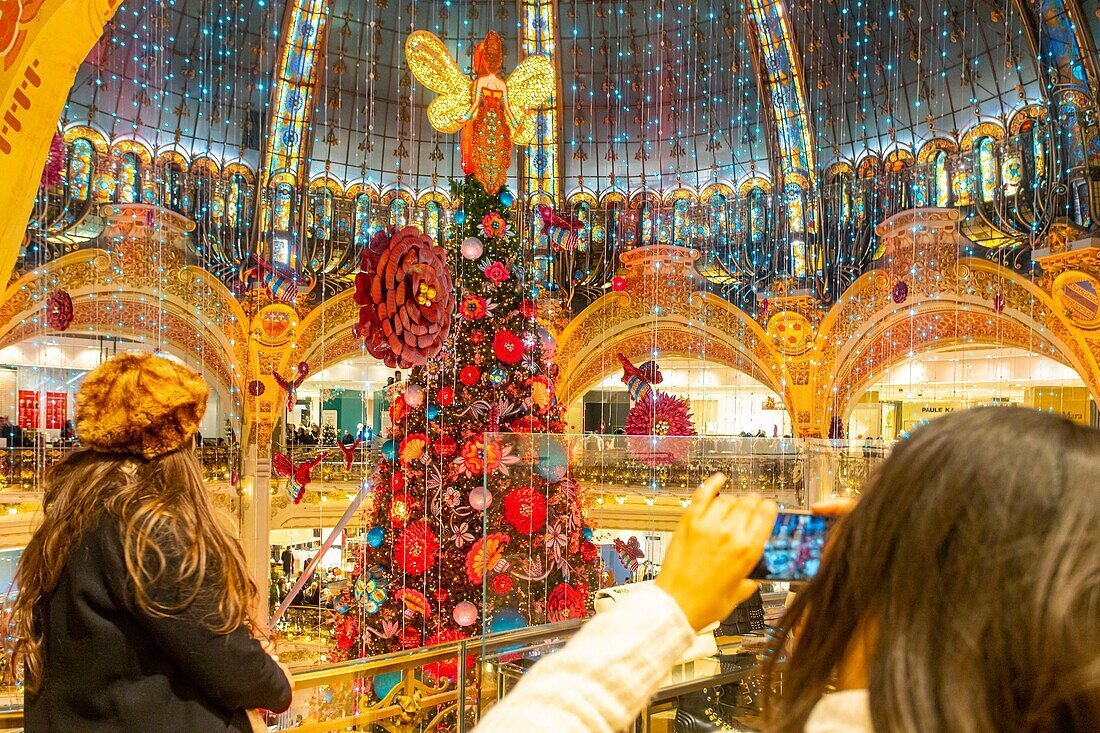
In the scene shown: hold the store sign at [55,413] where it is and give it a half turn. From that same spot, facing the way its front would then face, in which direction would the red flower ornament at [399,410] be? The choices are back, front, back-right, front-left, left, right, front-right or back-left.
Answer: back

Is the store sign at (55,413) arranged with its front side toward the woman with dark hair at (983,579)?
yes

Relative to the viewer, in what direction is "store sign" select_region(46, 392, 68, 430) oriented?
toward the camera

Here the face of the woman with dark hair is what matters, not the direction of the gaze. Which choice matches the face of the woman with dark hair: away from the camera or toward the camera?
away from the camera

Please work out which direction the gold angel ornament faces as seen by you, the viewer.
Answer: facing away from the viewer

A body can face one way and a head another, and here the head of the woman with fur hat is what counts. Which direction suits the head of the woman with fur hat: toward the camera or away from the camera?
away from the camera

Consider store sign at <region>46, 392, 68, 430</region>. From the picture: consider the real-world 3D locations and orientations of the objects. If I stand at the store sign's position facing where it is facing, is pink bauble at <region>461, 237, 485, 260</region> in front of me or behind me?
in front
